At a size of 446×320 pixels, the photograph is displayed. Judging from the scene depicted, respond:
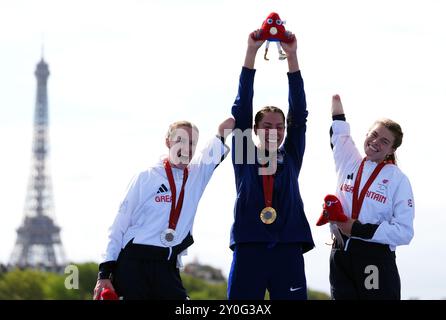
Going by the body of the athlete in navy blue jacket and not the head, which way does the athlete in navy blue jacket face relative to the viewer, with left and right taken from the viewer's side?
facing the viewer

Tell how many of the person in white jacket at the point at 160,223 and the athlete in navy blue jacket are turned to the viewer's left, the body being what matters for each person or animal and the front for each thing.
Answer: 0

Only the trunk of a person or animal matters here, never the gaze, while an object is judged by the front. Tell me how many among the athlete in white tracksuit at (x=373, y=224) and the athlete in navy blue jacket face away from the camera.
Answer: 0

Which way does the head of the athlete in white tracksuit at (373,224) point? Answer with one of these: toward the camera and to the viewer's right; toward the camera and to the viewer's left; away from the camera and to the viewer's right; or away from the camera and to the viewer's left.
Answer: toward the camera and to the viewer's left

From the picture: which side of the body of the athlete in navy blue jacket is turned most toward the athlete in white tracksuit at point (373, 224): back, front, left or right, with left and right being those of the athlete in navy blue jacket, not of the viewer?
left

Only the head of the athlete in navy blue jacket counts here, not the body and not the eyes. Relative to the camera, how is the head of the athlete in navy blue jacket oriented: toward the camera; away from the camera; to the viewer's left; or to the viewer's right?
toward the camera

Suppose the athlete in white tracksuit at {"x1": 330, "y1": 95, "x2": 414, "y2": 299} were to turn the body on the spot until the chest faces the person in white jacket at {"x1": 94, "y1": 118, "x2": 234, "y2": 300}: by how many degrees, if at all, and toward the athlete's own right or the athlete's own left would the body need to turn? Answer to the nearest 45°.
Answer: approximately 45° to the athlete's own right

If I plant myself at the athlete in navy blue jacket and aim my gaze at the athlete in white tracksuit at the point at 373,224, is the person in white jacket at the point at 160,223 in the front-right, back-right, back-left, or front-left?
back-left

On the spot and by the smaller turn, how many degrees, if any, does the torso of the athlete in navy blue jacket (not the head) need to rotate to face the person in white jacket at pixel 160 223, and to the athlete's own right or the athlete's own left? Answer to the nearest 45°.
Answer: approximately 90° to the athlete's own right
